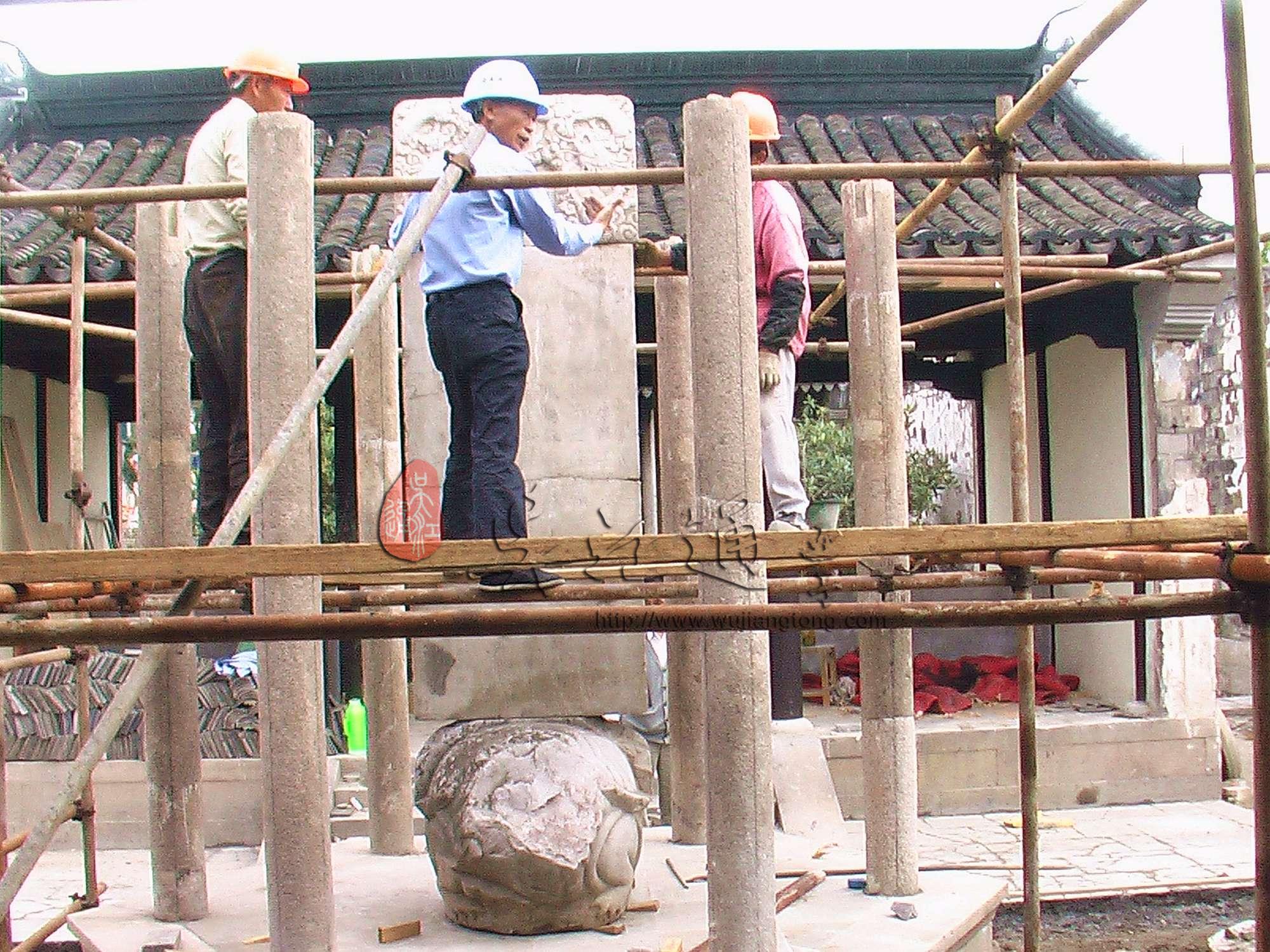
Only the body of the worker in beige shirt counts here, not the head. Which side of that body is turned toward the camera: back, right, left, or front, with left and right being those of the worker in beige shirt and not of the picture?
right

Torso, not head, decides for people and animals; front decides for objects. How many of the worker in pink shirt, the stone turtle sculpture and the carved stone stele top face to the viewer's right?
0

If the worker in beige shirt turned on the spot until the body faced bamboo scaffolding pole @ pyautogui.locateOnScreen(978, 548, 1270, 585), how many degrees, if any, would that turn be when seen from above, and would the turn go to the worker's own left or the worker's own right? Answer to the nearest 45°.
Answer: approximately 45° to the worker's own right

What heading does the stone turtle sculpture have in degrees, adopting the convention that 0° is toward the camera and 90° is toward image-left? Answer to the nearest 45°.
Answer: approximately 0°

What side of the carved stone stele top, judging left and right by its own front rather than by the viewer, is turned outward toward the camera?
front

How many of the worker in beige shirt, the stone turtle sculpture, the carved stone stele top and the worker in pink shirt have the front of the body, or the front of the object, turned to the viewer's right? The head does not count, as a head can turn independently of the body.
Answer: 1

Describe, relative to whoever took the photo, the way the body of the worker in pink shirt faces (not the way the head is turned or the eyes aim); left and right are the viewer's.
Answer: facing the viewer and to the left of the viewer

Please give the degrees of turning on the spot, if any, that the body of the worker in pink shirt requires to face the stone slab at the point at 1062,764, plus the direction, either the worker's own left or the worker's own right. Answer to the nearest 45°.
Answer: approximately 180°

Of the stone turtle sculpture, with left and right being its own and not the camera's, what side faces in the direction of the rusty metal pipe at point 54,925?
right

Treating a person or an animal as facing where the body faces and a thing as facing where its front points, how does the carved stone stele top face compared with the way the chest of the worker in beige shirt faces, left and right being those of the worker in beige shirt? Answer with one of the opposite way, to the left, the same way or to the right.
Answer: to the right

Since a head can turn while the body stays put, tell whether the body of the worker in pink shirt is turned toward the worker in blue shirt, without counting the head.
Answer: yes

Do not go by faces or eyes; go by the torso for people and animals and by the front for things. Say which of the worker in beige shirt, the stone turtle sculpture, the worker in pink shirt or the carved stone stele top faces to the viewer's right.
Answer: the worker in beige shirt

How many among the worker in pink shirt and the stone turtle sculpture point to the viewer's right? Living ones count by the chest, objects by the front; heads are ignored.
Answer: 0

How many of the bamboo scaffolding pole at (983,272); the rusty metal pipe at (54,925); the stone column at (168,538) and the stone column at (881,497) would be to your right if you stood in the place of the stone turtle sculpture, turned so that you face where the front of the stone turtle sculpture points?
2

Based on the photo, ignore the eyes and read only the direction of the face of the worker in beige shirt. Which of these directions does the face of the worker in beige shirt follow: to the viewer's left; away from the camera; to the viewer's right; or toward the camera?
to the viewer's right
